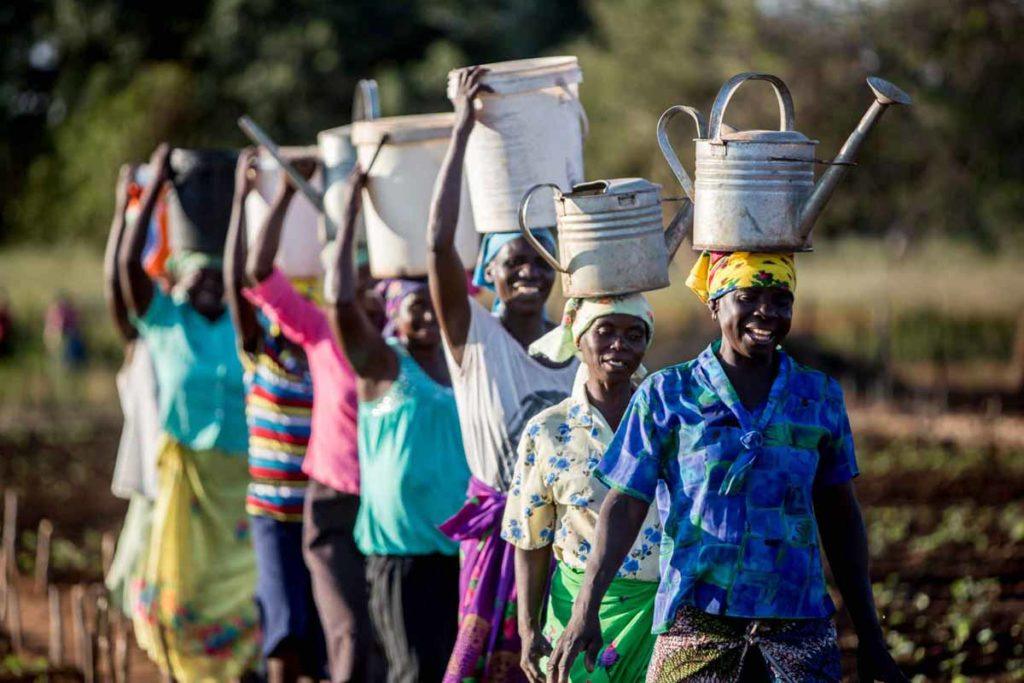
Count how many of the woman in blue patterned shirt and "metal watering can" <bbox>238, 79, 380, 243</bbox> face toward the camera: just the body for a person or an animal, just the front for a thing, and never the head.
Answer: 1

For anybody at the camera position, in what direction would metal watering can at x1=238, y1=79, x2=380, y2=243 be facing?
facing to the left of the viewer

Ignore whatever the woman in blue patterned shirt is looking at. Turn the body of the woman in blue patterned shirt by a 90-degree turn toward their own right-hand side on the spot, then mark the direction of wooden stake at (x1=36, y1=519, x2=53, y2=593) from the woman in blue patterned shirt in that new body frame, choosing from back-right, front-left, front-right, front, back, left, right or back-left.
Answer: front-right

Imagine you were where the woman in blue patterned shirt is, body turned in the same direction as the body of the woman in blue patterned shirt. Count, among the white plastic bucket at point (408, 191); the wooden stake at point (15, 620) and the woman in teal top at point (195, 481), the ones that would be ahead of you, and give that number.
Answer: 0

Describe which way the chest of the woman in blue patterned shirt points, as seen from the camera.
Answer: toward the camera

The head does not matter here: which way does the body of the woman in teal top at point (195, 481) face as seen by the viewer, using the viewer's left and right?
facing the viewer and to the right of the viewer

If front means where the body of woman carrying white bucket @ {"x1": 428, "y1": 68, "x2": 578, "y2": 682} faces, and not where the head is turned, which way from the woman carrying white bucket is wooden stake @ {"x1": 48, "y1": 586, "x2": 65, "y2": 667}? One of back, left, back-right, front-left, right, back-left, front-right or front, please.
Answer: back

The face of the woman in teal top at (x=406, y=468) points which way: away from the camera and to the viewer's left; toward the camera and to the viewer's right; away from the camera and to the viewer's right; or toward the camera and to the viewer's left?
toward the camera and to the viewer's right

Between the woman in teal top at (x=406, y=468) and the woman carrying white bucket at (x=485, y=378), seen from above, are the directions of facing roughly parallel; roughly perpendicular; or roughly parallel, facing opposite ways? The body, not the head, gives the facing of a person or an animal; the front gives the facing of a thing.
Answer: roughly parallel

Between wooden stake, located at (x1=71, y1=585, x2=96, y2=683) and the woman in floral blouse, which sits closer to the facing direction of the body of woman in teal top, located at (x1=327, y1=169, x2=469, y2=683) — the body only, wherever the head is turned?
the woman in floral blouse

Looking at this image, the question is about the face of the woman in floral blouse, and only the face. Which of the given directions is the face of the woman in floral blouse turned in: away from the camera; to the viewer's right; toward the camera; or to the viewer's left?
toward the camera

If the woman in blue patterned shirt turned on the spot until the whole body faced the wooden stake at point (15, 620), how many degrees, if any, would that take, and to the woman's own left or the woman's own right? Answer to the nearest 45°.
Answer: approximately 135° to the woman's own right

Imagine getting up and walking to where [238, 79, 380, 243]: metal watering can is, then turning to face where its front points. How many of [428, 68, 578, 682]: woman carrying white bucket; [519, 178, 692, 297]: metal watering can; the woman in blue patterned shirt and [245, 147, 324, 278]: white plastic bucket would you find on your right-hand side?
1
